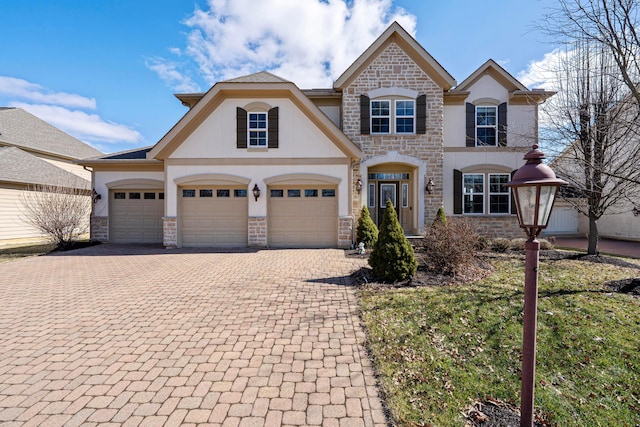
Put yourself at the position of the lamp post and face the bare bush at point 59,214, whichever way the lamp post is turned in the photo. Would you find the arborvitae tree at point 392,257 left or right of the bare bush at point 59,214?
right

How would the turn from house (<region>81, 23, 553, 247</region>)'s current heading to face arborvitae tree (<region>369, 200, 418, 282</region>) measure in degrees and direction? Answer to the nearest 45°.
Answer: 0° — it already faces it

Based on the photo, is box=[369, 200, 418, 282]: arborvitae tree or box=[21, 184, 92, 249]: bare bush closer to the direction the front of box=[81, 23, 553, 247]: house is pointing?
the arborvitae tree

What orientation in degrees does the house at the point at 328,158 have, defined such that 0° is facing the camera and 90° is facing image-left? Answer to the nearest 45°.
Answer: approximately 0°

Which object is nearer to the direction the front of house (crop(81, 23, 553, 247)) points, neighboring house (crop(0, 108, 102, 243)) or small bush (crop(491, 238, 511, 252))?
the small bush

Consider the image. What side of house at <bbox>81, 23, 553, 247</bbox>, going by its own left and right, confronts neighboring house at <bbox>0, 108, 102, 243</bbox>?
right

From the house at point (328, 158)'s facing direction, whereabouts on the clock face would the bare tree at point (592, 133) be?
The bare tree is roughly at 10 o'clock from the house.

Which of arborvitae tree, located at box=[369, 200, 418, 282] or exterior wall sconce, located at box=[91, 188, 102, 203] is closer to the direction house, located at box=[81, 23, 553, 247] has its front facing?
the arborvitae tree

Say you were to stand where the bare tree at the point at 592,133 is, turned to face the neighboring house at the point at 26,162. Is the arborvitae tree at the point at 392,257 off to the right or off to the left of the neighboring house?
left

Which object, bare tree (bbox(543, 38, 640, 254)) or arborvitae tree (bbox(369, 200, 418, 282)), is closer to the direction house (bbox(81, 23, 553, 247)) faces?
the arborvitae tree

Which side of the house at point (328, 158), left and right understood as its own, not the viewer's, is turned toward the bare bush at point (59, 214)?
right

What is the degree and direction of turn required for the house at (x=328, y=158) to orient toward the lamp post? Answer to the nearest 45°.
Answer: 0° — it already faces it
